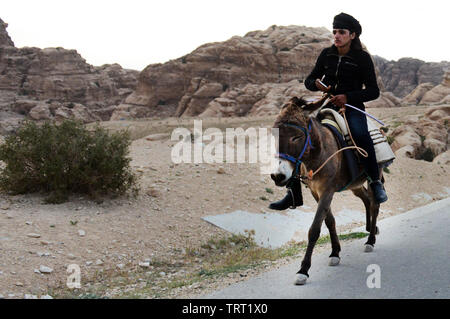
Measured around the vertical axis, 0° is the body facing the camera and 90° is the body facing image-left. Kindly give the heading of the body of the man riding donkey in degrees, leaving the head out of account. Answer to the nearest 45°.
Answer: approximately 45°

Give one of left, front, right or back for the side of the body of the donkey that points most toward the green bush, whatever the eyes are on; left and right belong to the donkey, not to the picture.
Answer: right

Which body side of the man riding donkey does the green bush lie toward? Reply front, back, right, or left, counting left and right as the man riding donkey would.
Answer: right

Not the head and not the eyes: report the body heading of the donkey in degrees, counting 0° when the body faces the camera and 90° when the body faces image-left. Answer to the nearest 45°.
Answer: approximately 45°
